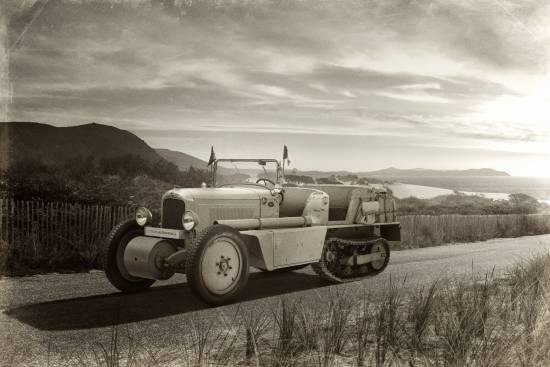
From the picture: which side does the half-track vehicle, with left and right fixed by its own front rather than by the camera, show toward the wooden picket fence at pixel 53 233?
right

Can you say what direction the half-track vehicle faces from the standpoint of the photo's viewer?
facing the viewer and to the left of the viewer

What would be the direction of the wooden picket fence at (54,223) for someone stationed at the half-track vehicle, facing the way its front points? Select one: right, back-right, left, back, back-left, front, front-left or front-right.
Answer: right
